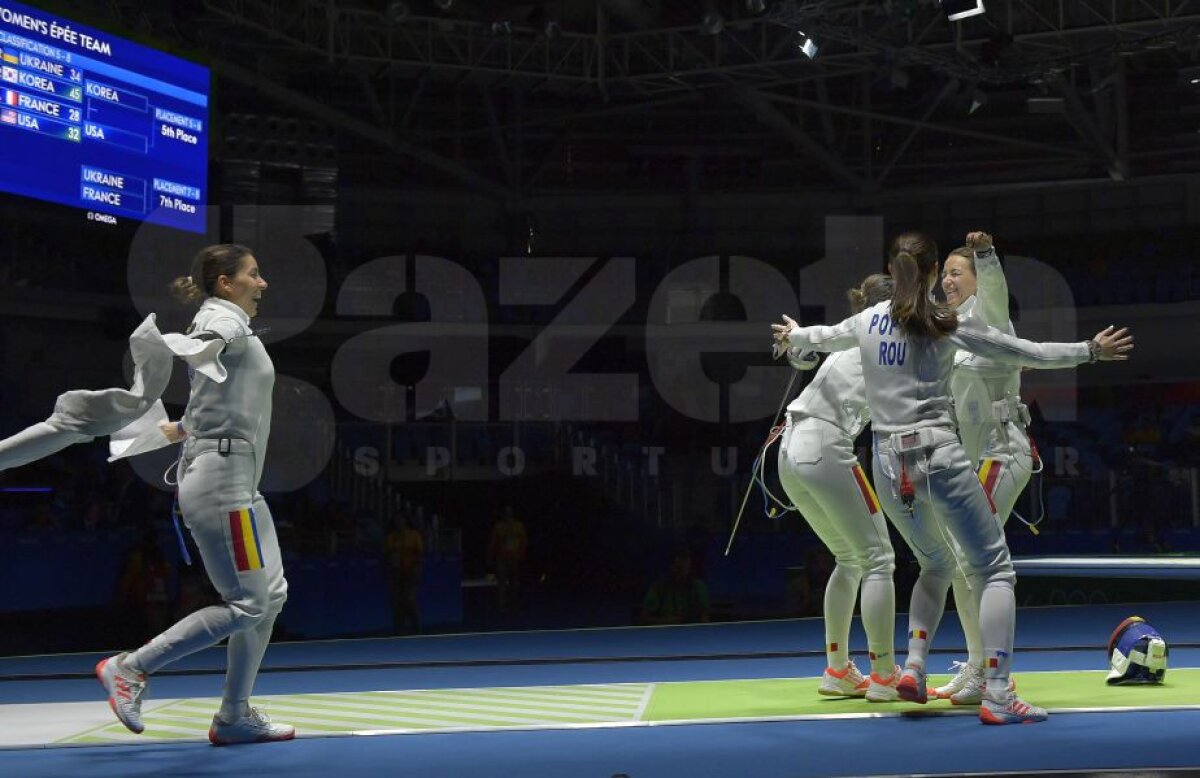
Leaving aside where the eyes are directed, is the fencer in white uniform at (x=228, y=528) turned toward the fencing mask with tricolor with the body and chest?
yes

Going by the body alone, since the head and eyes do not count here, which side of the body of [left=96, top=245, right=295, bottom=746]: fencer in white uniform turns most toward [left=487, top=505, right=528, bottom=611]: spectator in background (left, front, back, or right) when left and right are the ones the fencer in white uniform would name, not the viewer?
left

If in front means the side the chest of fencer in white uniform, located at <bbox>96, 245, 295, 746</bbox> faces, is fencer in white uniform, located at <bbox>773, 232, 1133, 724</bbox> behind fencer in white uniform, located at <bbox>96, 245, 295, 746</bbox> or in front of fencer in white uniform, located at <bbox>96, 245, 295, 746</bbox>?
in front

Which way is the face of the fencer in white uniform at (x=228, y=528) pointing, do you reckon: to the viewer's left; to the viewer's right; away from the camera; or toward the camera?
to the viewer's right

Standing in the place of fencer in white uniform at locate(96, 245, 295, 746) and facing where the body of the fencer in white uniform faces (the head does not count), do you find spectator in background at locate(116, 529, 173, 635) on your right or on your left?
on your left

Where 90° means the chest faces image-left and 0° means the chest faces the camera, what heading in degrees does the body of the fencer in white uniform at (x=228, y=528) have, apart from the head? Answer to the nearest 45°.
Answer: approximately 270°

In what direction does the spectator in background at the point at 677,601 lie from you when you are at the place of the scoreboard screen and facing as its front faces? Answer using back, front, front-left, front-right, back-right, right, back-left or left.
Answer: front-left

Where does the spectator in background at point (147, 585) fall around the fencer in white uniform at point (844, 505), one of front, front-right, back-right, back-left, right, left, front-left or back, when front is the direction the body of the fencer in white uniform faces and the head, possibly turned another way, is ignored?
left

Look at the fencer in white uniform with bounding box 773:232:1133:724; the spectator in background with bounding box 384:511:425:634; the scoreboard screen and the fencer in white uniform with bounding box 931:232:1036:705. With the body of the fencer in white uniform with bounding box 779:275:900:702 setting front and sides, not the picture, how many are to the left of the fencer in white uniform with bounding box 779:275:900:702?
2

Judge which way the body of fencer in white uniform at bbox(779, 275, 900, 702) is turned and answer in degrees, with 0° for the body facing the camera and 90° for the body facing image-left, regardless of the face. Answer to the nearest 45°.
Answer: approximately 225°

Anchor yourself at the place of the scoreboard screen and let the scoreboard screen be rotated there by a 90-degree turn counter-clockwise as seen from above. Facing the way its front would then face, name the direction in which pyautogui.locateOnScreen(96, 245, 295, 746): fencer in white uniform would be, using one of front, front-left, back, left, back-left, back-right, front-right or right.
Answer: back-right

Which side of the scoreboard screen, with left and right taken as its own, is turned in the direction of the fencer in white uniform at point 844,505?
front

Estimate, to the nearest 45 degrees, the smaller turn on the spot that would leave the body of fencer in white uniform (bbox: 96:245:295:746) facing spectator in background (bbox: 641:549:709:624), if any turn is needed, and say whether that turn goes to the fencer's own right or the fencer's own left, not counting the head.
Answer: approximately 45° to the fencer's own left
